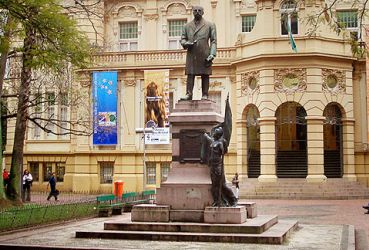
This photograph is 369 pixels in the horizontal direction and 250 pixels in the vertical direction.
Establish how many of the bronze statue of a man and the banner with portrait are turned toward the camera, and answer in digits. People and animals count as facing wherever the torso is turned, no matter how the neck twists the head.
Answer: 2

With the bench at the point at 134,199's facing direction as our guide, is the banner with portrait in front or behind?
behind

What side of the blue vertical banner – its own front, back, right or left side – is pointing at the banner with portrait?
left

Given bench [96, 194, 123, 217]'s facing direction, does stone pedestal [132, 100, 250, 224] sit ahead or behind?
ahead

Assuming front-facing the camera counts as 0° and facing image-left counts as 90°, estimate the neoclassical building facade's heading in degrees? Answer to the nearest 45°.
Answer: approximately 0°

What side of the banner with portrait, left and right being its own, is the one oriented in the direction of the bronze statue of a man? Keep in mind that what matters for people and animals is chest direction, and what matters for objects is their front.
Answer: front

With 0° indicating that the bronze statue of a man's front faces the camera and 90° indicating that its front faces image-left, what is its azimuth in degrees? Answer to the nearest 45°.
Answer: approximately 0°

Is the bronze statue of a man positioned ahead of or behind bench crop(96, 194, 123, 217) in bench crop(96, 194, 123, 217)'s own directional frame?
ahead

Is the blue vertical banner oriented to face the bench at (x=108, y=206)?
yes
